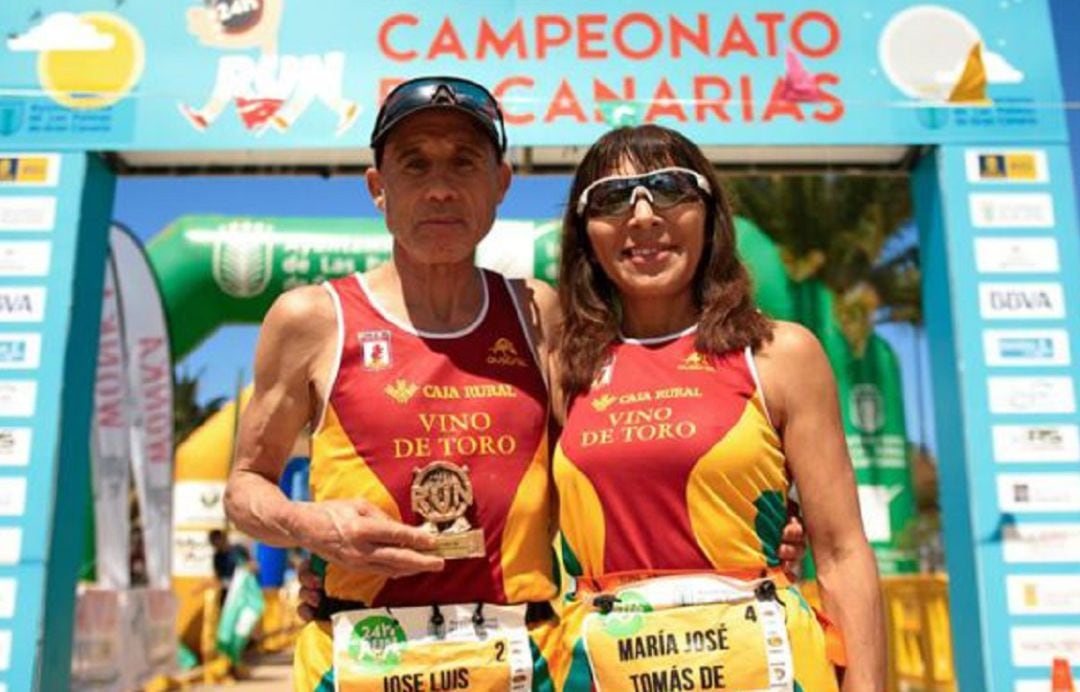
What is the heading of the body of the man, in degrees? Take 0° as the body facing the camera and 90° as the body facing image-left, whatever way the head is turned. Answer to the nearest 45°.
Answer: approximately 0°

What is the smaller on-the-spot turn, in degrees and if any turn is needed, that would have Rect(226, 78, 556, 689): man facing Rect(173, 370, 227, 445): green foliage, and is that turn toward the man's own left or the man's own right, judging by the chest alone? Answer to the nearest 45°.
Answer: approximately 180°
